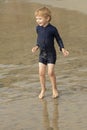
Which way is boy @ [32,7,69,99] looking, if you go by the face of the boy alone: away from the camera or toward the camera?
toward the camera
